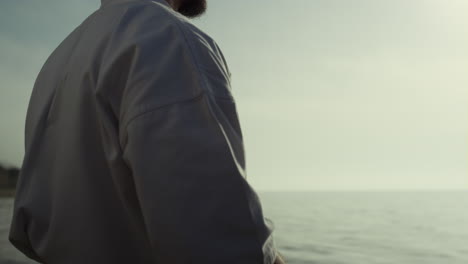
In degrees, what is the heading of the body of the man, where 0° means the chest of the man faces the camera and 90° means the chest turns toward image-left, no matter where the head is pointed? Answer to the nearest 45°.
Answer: approximately 225°

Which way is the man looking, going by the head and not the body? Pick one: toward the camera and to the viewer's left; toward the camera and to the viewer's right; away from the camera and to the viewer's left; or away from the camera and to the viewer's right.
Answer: away from the camera and to the viewer's right
